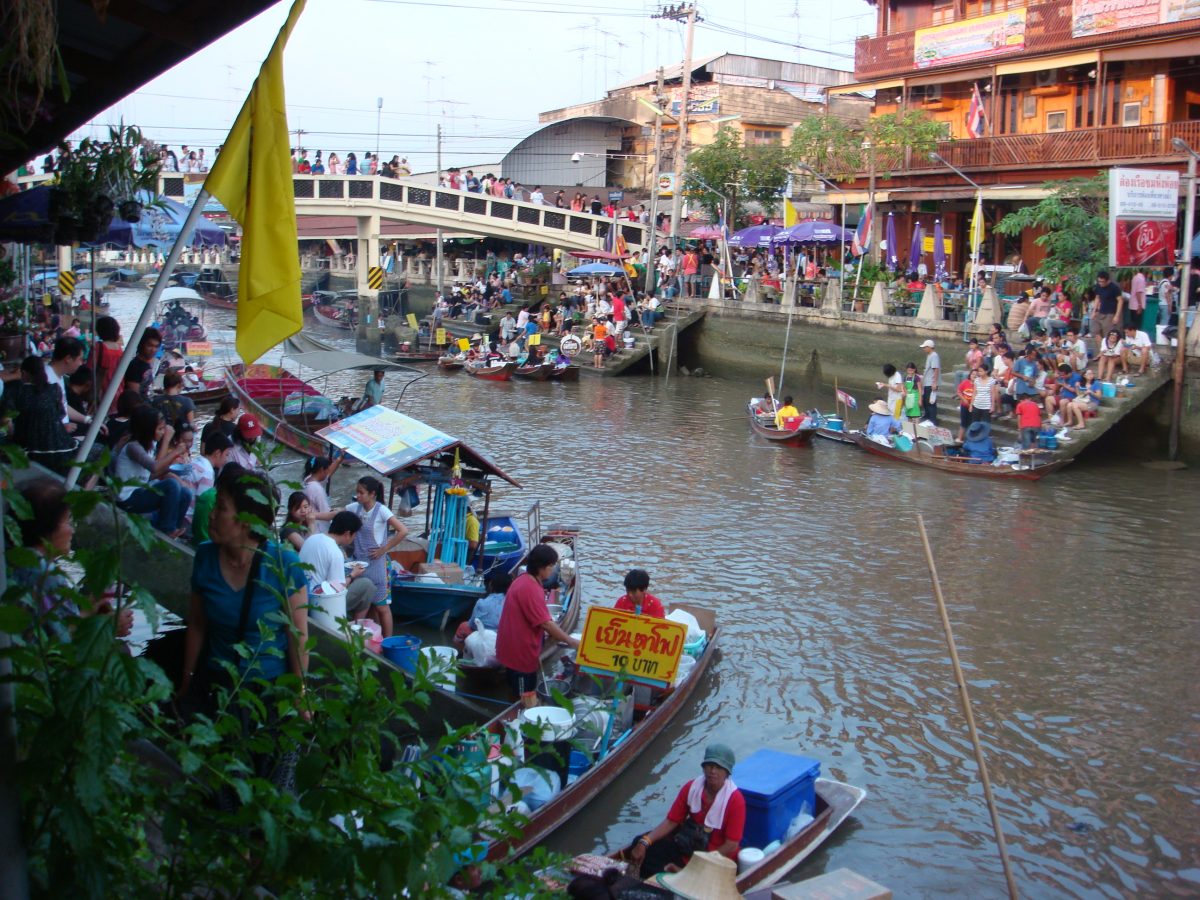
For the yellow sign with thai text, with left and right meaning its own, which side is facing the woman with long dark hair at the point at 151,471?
right

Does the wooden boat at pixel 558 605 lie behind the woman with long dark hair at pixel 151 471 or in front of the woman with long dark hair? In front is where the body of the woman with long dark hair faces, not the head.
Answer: in front

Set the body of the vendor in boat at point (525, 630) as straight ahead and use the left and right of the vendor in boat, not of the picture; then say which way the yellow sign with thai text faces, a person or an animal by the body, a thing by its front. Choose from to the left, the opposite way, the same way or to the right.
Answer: to the right

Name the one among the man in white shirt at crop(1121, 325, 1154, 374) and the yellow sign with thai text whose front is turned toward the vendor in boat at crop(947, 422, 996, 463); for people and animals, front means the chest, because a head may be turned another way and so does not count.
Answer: the man in white shirt

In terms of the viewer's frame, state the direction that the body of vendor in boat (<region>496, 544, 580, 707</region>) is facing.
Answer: to the viewer's right

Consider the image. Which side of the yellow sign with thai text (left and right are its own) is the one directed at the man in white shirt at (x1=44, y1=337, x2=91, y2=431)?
right

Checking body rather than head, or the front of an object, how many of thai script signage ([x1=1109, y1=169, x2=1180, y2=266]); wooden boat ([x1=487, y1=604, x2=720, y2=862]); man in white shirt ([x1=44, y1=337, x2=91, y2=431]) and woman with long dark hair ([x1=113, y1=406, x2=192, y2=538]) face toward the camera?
1

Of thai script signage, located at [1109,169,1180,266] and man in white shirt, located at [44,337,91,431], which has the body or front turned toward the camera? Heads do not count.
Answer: the thai script signage

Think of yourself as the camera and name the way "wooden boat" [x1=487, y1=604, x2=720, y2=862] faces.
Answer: facing away from the viewer and to the right of the viewer

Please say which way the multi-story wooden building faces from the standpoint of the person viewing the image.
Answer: facing the viewer and to the left of the viewer

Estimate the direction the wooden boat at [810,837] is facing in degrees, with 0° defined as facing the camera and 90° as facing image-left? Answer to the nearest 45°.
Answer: approximately 225°

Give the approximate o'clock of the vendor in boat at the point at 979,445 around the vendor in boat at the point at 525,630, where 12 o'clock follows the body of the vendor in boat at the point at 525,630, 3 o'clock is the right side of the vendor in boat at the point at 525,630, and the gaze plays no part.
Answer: the vendor in boat at the point at 979,445 is roughly at 10 o'clock from the vendor in boat at the point at 525,630.

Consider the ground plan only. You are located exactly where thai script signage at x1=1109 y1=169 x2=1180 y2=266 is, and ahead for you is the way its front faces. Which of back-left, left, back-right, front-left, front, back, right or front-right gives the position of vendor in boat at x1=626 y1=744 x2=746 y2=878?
front

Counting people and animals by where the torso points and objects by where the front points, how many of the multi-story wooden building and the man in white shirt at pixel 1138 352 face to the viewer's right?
0

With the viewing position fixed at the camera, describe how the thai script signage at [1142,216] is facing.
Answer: facing the viewer

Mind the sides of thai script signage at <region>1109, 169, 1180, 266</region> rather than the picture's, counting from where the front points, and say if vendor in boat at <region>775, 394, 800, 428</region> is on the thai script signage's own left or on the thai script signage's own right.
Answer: on the thai script signage's own right
